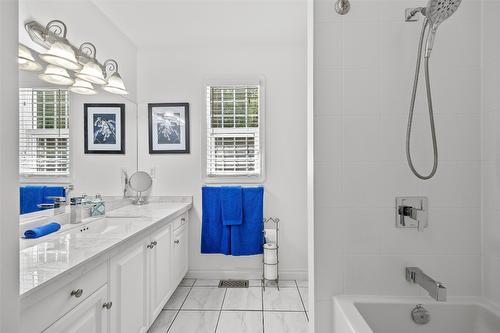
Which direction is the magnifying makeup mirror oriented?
toward the camera

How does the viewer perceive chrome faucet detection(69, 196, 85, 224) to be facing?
facing the viewer and to the right of the viewer

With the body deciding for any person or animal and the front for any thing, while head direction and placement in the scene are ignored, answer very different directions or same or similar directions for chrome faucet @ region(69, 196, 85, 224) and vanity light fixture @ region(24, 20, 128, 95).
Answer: same or similar directions

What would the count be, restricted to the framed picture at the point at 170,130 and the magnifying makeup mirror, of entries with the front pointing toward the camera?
2

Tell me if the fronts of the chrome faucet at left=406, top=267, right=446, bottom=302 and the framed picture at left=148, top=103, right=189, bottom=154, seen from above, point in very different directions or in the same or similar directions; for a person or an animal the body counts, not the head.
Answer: same or similar directions

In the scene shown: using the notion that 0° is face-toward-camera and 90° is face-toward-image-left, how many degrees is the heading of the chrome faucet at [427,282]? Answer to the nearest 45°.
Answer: approximately 315°

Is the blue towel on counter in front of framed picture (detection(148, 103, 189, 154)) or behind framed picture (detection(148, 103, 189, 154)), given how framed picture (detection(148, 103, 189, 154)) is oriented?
in front

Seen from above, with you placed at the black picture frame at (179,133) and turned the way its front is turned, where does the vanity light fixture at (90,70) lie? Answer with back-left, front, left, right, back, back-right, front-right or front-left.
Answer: front-right

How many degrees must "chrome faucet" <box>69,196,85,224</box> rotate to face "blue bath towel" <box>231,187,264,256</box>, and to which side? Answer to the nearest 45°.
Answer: approximately 45° to its left

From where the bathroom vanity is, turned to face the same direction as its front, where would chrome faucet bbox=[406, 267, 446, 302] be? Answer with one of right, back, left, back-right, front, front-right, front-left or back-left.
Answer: front

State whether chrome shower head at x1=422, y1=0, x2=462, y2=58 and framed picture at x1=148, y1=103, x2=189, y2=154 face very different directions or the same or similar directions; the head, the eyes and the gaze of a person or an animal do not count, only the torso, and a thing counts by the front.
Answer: same or similar directions

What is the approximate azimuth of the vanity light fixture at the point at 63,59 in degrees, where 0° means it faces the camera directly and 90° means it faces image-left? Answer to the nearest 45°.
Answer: approximately 315°

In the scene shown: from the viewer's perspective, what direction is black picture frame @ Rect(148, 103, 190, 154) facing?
toward the camera
